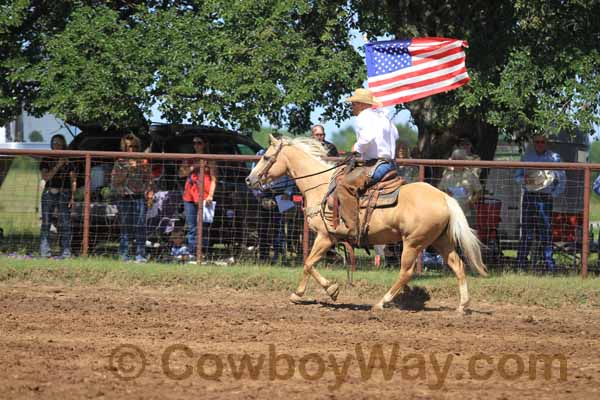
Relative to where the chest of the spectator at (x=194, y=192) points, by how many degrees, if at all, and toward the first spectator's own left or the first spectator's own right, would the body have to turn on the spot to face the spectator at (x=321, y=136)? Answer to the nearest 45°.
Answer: approximately 90° to the first spectator's own left

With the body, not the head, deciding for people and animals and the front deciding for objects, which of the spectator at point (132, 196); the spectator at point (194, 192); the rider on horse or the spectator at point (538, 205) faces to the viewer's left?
the rider on horse

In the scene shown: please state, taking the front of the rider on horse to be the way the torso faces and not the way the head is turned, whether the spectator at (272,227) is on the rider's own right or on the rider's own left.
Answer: on the rider's own right

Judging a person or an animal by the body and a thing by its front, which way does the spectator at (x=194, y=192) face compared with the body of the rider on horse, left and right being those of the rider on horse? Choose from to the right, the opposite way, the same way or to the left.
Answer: to the left

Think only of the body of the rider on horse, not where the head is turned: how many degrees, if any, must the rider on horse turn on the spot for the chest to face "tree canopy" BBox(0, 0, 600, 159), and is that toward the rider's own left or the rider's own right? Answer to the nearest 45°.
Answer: approximately 45° to the rider's own right

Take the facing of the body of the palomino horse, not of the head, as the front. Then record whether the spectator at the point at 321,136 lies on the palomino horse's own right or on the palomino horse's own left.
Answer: on the palomino horse's own right

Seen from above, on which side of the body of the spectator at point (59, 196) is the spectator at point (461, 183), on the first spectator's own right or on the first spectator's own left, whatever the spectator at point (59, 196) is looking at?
on the first spectator's own left

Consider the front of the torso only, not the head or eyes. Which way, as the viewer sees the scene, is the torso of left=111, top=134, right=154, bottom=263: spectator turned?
toward the camera

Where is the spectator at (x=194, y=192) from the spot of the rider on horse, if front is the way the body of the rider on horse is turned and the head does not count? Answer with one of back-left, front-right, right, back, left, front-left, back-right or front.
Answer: front-right

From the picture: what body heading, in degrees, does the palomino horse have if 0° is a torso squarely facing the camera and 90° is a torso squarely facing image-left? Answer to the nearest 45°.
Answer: approximately 90°

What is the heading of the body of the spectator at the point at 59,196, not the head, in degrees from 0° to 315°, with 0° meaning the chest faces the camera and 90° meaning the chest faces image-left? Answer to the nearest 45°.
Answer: approximately 0°

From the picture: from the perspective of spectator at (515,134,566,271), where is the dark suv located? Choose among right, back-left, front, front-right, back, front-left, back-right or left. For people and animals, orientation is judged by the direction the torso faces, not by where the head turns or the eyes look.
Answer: right
